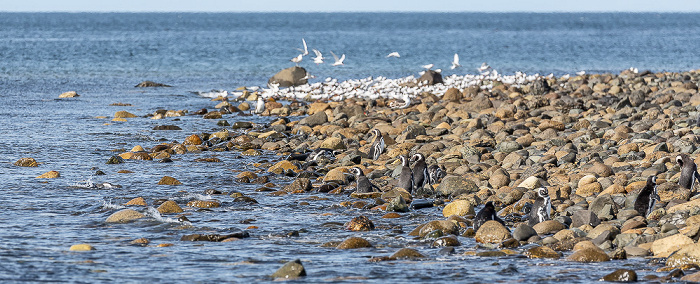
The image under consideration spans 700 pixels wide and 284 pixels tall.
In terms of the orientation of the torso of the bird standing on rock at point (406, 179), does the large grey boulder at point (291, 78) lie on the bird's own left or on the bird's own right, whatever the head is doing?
on the bird's own right

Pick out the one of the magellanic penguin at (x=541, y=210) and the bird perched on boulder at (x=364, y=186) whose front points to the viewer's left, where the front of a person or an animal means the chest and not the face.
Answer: the bird perched on boulder

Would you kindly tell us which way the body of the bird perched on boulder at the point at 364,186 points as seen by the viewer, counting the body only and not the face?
to the viewer's left

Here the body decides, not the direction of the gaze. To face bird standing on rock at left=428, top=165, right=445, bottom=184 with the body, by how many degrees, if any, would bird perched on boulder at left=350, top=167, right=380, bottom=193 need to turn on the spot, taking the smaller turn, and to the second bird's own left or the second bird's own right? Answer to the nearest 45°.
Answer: approximately 135° to the second bird's own right

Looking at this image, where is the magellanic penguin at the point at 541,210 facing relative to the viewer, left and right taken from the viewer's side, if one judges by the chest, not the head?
facing the viewer and to the right of the viewer

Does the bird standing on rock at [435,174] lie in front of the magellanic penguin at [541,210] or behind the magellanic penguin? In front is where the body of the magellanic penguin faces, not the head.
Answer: behind

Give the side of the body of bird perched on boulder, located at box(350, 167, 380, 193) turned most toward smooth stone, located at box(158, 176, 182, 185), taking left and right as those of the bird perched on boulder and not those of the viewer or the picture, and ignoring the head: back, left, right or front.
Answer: front

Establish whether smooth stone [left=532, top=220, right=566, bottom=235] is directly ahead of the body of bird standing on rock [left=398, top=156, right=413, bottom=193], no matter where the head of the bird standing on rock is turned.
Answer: no

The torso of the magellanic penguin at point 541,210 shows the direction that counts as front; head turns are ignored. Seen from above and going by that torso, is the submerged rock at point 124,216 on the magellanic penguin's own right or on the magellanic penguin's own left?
on the magellanic penguin's own right

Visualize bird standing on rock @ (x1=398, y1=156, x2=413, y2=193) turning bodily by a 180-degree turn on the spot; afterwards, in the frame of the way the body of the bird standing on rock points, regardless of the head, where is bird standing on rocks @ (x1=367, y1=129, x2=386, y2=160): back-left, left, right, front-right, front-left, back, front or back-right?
back

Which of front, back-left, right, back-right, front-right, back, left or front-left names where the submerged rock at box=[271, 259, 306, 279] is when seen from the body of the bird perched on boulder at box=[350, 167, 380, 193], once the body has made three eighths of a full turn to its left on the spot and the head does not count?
front-right

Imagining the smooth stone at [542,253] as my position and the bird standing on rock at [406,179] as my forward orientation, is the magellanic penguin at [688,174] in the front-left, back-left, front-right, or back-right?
front-right
